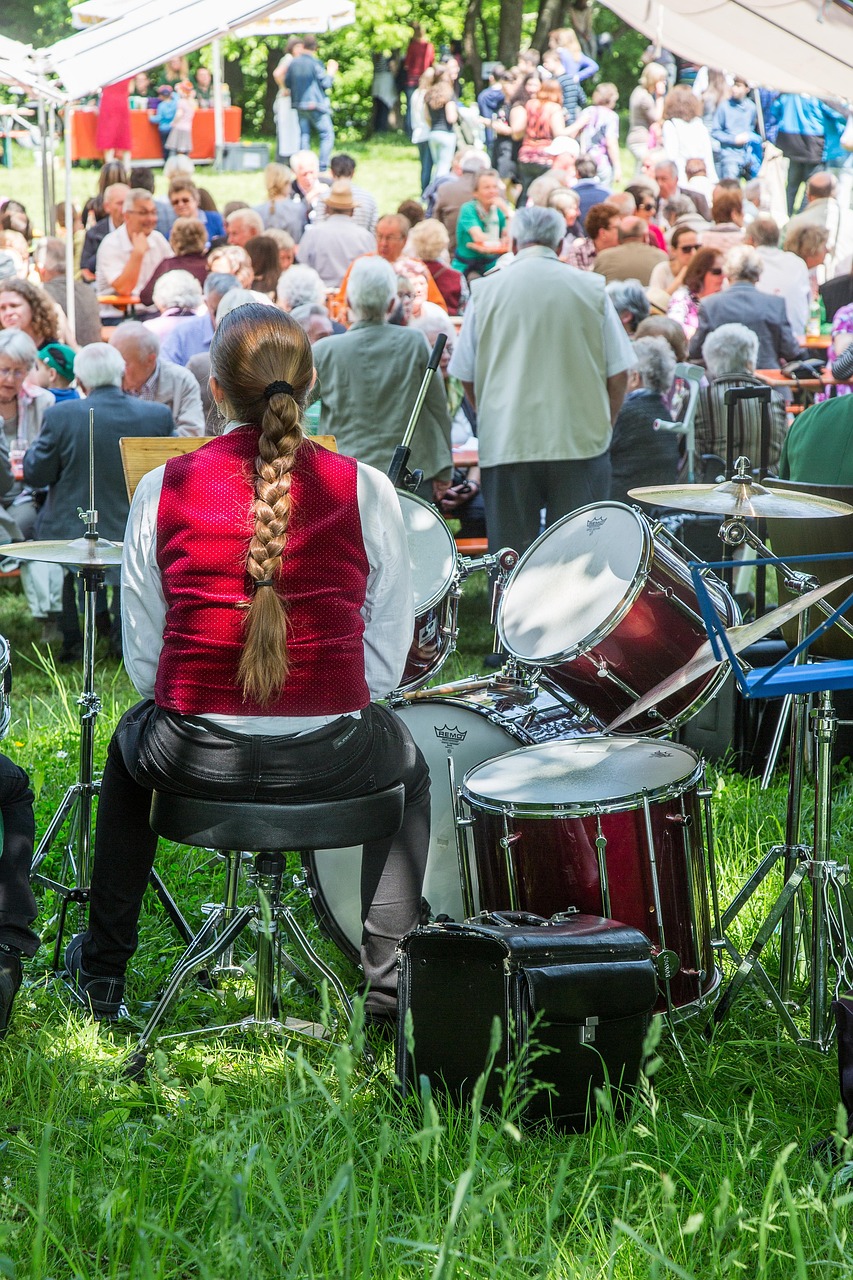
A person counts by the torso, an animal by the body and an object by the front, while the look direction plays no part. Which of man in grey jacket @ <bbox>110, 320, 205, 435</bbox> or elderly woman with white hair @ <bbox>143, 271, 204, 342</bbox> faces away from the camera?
the elderly woman with white hair

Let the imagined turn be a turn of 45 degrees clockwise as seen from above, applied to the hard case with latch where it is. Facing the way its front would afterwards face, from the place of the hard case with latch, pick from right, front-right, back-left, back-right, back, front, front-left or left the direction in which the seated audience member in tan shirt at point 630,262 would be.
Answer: back

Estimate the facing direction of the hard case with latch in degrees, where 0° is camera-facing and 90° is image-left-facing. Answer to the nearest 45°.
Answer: approximately 315°

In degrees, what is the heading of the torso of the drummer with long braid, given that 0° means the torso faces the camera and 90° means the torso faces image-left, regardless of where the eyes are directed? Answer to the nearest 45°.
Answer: approximately 180°

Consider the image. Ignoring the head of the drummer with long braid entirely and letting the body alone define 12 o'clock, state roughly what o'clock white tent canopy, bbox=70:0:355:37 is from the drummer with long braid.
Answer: The white tent canopy is roughly at 12 o'clock from the drummer with long braid.

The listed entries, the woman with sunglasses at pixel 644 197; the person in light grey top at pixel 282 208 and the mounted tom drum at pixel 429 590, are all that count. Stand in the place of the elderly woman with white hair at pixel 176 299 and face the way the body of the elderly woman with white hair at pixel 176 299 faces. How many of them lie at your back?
1

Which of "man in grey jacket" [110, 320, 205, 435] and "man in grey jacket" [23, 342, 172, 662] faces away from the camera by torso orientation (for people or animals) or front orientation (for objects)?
"man in grey jacket" [23, 342, 172, 662]

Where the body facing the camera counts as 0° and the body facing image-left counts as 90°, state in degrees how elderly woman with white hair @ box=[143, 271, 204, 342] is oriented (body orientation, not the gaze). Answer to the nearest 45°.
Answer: approximately 180°

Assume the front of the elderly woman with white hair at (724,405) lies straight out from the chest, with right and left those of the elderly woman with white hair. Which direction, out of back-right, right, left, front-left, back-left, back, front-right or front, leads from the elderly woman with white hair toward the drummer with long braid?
back

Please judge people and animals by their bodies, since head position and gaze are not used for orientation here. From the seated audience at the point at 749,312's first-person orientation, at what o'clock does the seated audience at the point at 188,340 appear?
the seated audience at the point at 188,340 is roughly at 8 o'clock from the seated audience at the point at 749,312.
